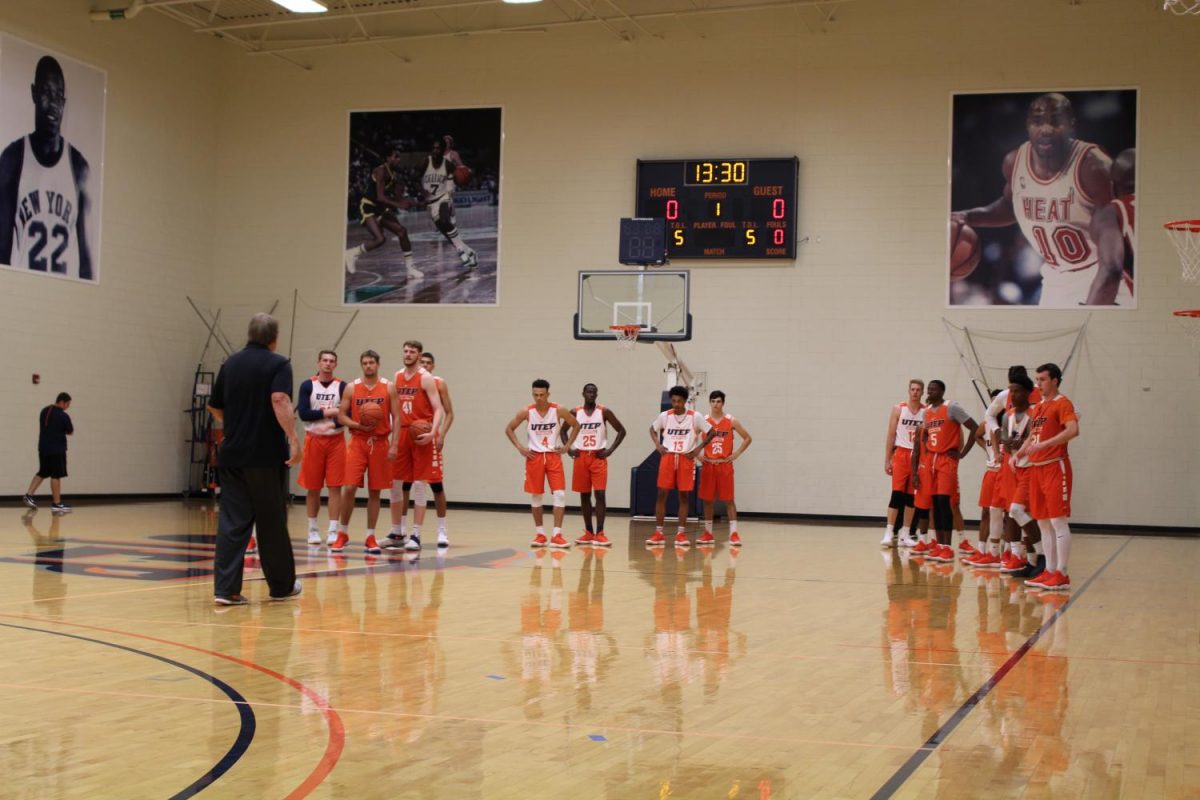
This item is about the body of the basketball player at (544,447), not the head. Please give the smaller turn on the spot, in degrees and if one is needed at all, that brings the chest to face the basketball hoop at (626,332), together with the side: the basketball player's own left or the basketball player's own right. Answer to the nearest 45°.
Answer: approximately 180°

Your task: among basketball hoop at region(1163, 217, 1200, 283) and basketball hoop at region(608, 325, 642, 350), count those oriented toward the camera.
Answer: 1

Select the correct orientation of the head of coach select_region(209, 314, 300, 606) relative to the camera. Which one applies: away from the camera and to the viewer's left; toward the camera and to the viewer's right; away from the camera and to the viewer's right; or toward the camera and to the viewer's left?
away from the camera and to the viewer's right

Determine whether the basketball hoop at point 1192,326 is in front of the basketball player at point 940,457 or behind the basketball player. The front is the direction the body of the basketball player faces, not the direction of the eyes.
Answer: behind

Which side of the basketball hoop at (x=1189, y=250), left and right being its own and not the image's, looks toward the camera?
left

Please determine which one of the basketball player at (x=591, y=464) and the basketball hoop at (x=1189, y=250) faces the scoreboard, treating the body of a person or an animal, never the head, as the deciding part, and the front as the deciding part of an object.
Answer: the basketball hoop

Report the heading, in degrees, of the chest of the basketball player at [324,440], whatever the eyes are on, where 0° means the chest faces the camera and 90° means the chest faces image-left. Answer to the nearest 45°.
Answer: approximately 0°
